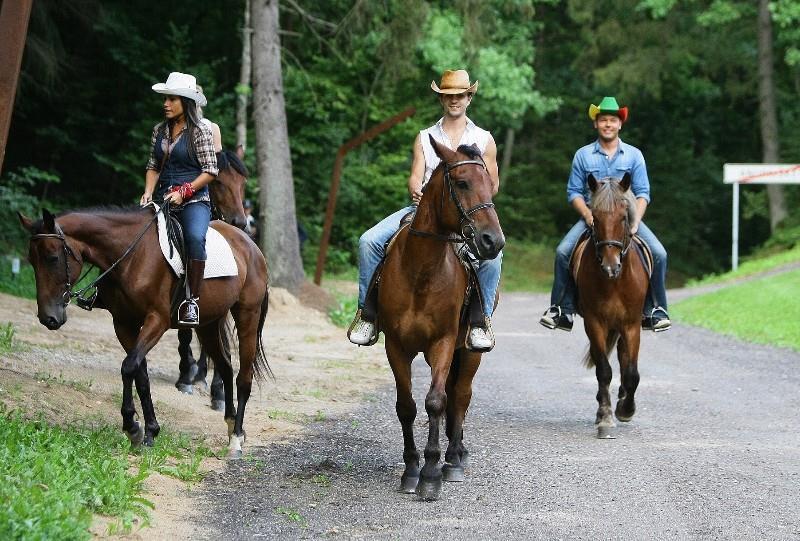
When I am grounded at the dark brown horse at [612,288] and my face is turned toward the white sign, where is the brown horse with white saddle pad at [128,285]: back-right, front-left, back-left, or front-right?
back-left

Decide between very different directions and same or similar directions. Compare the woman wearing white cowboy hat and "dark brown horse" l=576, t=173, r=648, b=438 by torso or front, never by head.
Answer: same or similar directions

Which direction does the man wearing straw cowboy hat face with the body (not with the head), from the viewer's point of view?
toward the camera

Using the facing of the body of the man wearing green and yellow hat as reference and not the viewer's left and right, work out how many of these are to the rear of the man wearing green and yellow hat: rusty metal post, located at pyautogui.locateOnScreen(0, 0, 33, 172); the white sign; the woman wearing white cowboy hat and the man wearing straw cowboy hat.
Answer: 1

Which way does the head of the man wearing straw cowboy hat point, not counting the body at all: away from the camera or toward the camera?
toward the camera

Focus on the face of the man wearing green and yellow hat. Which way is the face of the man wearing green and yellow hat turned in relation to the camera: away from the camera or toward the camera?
toward the camera

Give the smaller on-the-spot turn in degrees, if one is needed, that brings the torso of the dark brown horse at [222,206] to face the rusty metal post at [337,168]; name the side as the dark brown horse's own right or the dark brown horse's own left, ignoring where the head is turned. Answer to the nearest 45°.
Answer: approximately 135° to the dark brown horse's own left

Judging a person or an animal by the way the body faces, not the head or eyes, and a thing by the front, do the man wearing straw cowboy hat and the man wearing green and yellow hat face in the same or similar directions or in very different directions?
same or similar directions

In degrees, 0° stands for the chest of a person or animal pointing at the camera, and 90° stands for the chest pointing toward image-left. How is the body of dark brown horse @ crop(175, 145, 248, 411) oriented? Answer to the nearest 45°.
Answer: approximately 315°

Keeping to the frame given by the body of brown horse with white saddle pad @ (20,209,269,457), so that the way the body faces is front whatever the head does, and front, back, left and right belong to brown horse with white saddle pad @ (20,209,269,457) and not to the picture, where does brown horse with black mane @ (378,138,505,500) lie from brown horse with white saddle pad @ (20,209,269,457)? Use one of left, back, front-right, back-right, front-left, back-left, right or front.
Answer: left

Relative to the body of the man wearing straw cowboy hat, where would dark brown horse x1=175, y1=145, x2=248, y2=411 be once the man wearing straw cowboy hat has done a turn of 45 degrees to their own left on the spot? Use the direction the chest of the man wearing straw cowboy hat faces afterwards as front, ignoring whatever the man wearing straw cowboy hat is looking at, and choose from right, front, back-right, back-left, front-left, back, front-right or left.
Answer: back

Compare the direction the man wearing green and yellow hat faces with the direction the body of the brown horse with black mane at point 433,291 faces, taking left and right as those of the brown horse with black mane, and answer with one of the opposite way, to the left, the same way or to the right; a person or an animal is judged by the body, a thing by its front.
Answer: the same way

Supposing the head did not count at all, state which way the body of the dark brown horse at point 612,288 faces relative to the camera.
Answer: toward the camera

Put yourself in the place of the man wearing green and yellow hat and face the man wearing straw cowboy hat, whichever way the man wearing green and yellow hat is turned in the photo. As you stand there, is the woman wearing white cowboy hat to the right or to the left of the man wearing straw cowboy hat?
right
